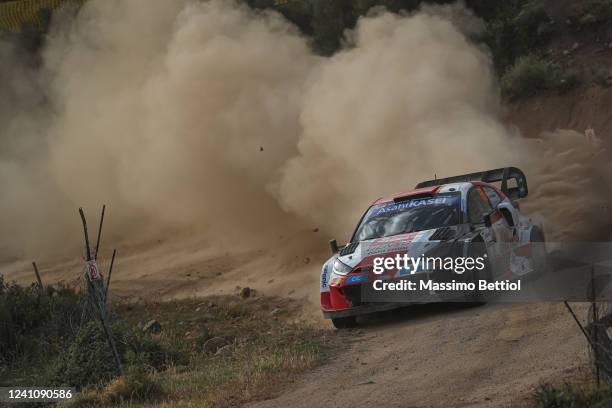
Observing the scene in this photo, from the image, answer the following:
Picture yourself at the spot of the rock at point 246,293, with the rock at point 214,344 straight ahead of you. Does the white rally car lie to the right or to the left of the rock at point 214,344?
left

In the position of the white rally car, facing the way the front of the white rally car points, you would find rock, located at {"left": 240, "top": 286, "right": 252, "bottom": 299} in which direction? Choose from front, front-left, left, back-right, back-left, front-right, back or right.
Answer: right

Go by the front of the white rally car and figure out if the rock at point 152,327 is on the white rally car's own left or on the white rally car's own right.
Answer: on the white rally car's own right

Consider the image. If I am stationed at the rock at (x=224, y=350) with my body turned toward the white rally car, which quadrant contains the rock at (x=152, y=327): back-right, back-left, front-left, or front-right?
back-left

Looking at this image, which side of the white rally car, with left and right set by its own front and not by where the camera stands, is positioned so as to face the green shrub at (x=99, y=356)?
front

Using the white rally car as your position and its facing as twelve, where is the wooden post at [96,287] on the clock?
The wooden post is roughly at 12 o'clock from the white rally car.

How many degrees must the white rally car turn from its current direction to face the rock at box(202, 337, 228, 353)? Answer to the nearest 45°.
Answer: approximately 45° to its right

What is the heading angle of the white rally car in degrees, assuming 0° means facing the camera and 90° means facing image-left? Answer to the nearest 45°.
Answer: approximately 45°

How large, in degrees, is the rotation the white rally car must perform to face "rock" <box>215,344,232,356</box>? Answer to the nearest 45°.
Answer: approximately 45° to its right

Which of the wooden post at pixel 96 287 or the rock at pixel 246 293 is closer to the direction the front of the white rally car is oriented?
the wooden post
